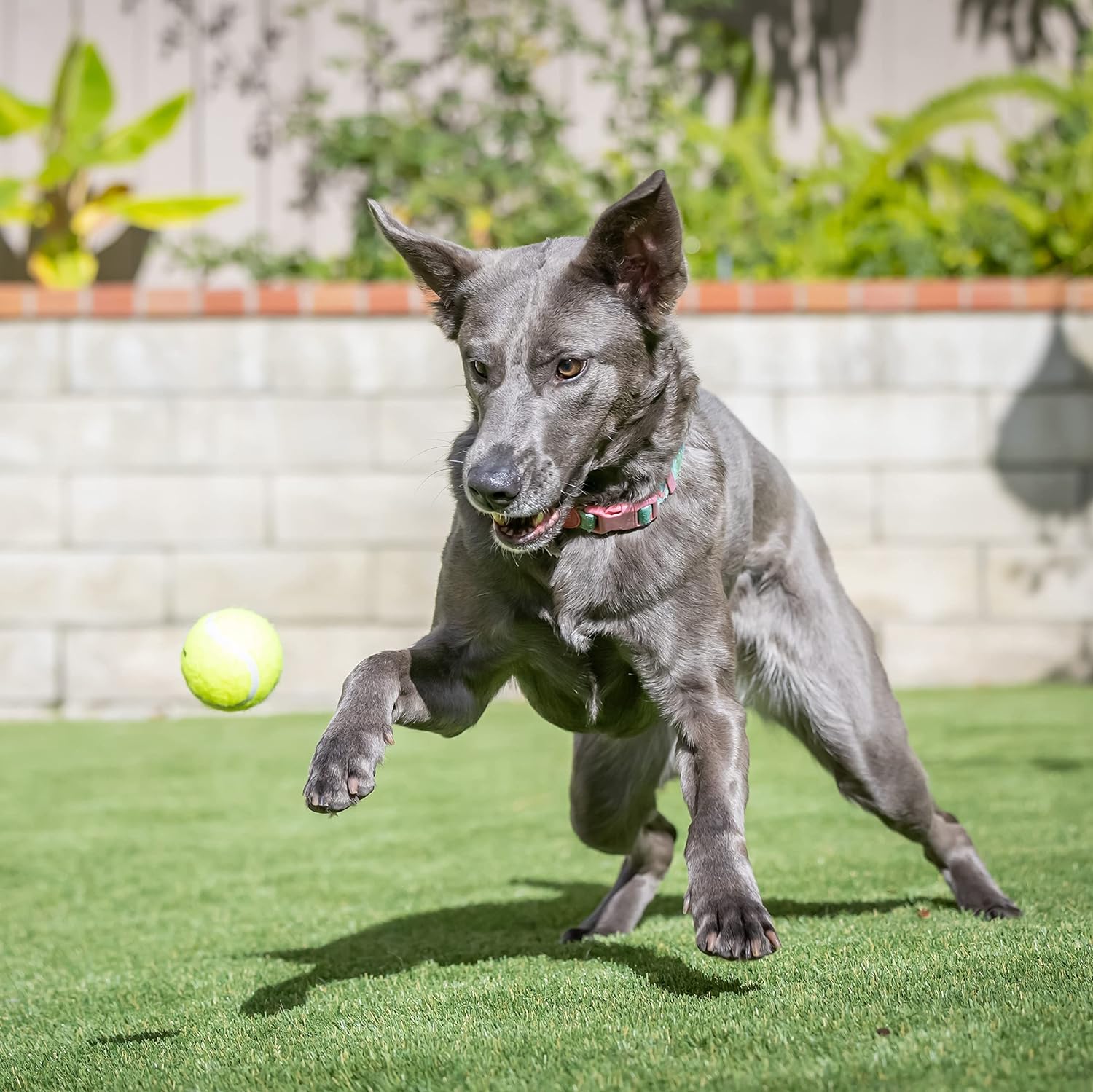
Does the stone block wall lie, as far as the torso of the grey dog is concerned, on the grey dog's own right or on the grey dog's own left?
on the grey dog's own right

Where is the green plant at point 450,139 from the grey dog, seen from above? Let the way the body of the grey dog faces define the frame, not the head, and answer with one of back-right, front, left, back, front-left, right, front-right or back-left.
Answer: back-right

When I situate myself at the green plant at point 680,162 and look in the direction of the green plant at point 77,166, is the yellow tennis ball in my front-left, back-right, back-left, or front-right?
front-left

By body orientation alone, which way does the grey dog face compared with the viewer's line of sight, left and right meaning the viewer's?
facing the viewer and to the left of the viewer

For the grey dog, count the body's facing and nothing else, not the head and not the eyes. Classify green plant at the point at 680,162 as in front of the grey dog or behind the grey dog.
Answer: behind
